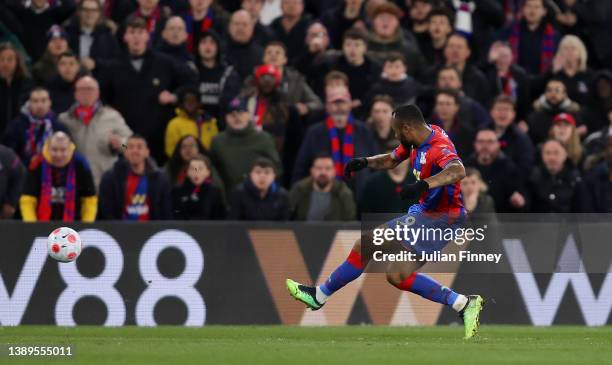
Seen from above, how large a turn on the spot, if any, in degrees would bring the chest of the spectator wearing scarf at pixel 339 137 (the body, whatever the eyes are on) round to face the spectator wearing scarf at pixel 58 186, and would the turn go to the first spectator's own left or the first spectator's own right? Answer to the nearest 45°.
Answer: approximately 90° to the first spectator's own right

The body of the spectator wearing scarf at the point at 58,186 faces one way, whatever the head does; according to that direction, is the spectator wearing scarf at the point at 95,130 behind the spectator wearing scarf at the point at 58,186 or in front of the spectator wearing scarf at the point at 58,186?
behind

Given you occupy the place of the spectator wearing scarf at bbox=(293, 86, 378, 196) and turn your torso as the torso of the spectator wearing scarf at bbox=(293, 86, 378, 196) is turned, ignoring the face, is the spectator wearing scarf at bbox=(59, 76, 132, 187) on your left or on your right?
on your right
